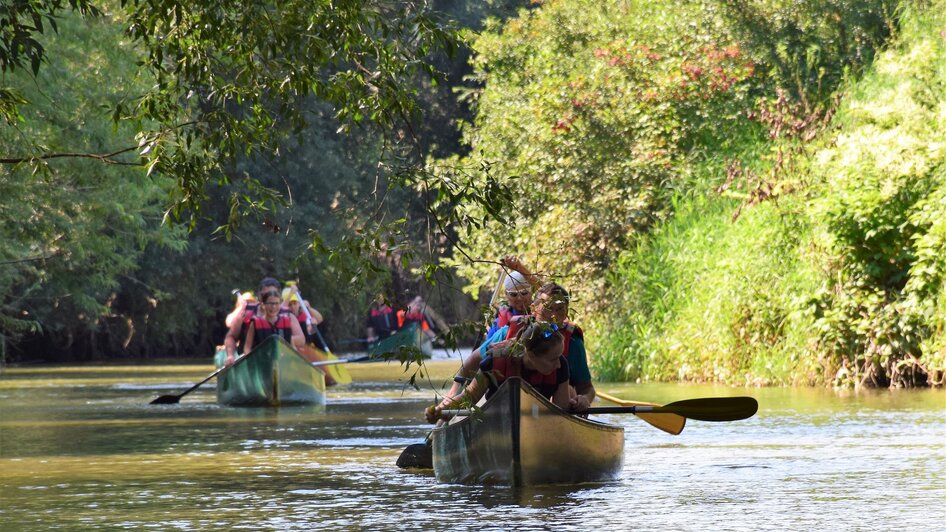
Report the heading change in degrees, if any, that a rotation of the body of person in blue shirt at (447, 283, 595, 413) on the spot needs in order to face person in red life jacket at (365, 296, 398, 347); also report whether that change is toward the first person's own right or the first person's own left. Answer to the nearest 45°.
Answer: approximately 180°

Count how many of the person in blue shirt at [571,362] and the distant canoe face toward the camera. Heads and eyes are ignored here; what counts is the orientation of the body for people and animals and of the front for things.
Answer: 2

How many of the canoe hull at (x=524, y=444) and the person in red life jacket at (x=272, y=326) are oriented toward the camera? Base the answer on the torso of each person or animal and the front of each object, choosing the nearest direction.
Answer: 2

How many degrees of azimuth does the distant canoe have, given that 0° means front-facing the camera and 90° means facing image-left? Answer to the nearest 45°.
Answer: approximately 0°

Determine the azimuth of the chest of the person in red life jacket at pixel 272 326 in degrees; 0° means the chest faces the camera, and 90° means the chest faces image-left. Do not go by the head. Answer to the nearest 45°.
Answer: approximately 0°
